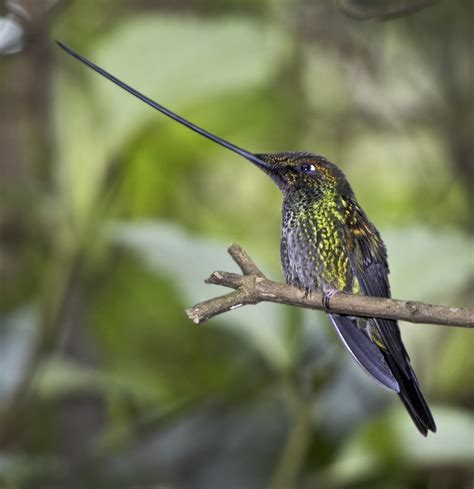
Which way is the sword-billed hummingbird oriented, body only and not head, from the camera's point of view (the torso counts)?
to the viewer's left
